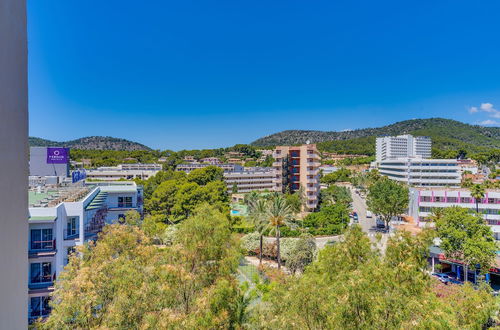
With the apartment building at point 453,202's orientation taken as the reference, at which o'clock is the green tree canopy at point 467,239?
The green tree canopy is roughly at 12 o'clock from the apartment building.

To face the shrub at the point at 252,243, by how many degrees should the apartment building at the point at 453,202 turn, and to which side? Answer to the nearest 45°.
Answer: approximately 45° to its right

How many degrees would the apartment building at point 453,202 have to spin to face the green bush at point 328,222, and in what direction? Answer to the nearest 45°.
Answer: approximately 45° to its right

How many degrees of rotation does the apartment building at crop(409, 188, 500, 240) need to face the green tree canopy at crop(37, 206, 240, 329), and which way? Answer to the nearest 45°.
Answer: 0° — it already faces it

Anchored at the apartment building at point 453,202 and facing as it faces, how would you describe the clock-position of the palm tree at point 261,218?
The palm tree is roughly at 1 o'clock from the apartment building.

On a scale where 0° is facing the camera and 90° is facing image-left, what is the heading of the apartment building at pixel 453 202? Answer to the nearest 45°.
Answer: approximately 0°

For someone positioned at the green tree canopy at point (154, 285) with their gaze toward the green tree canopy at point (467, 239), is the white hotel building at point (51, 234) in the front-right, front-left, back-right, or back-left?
back-left
